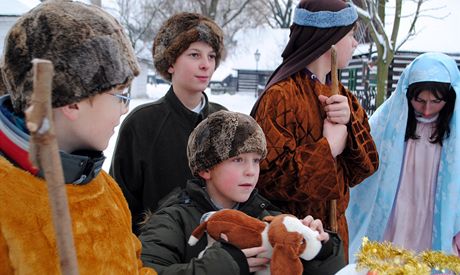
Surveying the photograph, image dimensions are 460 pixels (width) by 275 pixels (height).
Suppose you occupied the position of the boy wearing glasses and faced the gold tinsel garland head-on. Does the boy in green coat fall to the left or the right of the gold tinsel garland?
left

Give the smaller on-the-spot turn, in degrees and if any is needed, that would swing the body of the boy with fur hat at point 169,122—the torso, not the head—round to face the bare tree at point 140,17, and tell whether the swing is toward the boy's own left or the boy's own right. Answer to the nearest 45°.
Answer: approximately 135° to the boy's own left

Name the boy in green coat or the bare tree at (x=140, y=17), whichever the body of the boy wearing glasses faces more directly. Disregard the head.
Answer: the boy in green coat

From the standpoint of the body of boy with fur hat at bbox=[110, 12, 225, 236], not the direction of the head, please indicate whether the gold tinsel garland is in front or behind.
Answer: in front

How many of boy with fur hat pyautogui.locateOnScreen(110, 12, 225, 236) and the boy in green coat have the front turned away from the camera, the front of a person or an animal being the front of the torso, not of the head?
0

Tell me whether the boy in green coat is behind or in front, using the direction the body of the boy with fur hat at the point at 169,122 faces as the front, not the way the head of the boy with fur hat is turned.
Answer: in front

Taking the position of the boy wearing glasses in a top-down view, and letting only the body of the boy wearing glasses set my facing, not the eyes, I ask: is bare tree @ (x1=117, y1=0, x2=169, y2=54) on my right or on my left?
on my left

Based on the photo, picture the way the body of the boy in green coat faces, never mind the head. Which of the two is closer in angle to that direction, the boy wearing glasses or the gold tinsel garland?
the gold tinsel garland

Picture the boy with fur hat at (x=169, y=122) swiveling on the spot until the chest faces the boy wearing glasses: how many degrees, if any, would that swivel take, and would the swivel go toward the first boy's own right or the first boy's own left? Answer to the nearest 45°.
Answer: approximately 45° to the first boy's own right

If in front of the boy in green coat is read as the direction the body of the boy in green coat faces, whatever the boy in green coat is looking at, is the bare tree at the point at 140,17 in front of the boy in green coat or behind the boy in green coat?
behind

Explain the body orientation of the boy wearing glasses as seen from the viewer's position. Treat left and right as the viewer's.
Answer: facing to the right of the viewer

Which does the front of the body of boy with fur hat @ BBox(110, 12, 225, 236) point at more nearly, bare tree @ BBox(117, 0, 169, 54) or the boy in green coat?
the boy in green coat
